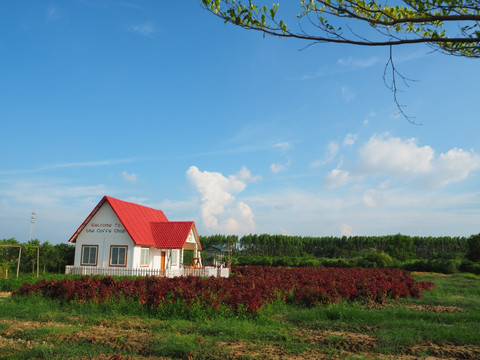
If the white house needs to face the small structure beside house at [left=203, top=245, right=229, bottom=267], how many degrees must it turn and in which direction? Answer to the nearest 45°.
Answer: approximately 90° to its left
